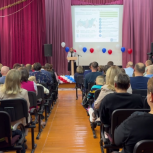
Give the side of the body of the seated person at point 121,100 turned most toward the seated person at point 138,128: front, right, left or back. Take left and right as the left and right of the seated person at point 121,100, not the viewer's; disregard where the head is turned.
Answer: back

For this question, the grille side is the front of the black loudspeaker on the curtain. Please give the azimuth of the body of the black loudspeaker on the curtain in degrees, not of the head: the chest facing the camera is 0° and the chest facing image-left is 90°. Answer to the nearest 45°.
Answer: approximately 0°

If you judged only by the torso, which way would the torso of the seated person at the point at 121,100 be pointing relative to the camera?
away from the camera

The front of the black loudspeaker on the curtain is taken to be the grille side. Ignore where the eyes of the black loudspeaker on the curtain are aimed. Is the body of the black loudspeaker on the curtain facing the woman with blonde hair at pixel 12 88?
yes

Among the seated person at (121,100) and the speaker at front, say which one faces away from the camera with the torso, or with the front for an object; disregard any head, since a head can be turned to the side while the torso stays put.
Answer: the seated person

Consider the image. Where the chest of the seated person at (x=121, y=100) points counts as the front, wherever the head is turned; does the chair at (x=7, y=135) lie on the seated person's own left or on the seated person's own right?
on the seated person's own left

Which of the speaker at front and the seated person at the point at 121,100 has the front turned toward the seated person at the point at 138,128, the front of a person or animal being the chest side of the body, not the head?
the speaker at front

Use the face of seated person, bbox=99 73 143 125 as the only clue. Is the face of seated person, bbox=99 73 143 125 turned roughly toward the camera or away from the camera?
away from the camera

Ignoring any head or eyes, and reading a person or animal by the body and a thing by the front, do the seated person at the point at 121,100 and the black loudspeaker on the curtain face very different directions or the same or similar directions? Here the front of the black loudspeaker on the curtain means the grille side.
very different directions

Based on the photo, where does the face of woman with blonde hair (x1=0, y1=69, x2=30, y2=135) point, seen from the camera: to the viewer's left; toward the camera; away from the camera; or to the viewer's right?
away from the camera

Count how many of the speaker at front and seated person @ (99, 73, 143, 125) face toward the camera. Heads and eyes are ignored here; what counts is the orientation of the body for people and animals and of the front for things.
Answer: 1

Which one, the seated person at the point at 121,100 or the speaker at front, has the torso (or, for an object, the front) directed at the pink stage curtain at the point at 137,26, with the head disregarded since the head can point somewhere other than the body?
the seated person

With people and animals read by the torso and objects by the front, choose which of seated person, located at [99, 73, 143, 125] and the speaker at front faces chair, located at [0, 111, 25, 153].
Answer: the speaker at front
